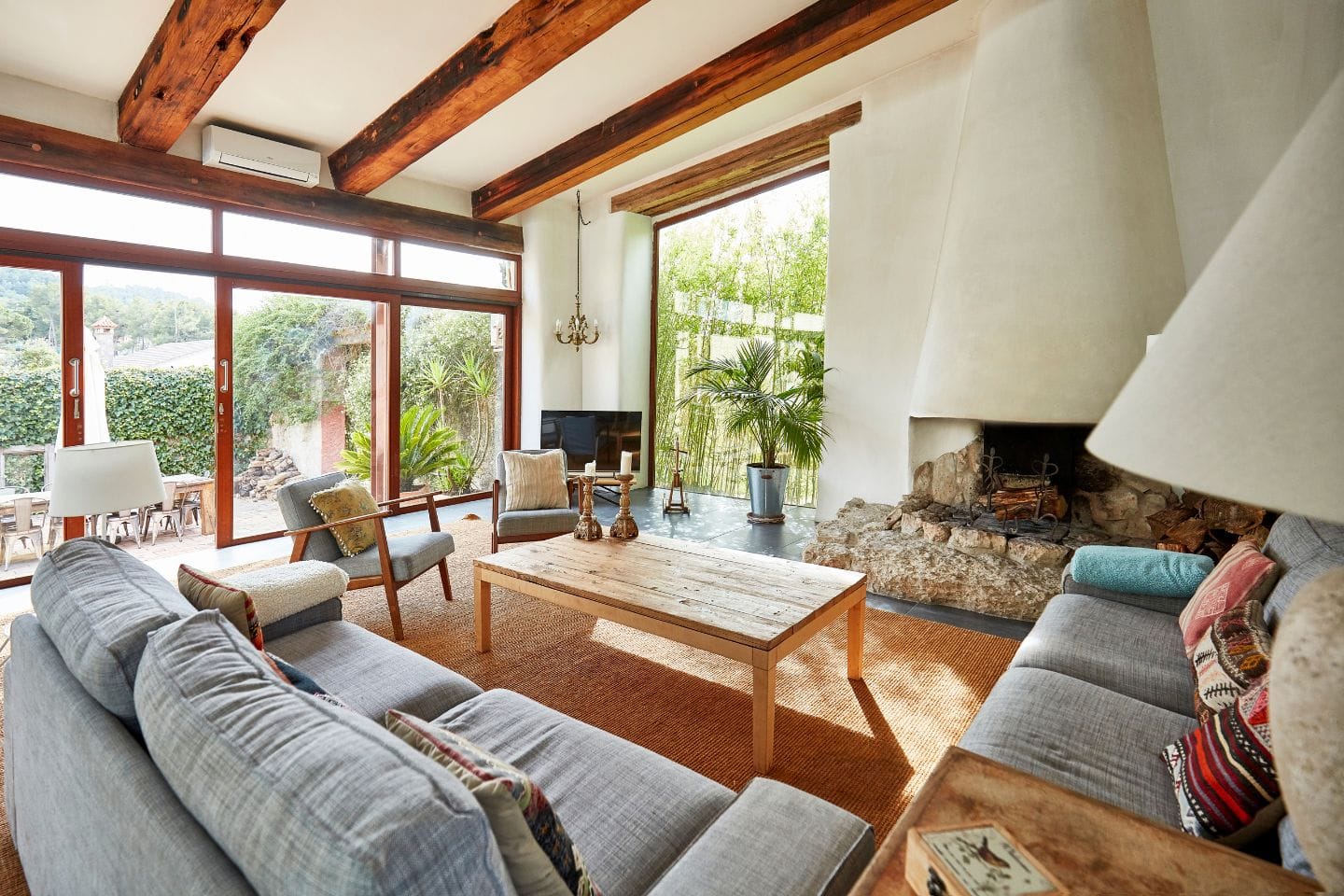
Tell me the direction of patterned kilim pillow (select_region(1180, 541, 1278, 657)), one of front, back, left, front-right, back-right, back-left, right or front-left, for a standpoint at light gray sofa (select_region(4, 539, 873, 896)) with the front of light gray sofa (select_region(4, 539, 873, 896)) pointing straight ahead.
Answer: front-right

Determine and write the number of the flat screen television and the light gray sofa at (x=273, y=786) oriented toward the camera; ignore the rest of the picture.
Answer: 1

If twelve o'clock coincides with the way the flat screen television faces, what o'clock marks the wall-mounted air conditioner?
The wall-mounted air conditioner is roughly at 2 o'clock from the flat screen television.

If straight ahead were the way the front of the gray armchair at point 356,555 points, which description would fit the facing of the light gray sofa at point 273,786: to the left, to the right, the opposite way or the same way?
to the left

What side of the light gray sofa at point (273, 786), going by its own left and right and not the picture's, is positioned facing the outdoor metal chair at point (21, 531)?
left

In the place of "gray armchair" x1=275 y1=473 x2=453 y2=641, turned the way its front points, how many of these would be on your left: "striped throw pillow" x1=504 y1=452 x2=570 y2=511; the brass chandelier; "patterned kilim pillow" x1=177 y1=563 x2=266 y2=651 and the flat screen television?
3

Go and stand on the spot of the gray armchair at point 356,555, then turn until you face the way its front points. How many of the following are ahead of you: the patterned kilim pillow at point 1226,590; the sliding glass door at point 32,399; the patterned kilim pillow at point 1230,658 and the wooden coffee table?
3

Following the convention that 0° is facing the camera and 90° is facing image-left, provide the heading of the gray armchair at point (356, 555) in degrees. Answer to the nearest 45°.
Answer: approximately 315°

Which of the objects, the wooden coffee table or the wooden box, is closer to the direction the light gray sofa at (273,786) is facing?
the wooden coffee table

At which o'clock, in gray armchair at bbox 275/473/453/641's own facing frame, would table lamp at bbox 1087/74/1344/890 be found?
The table lamp is roughly at 1 o'clock from the gray armchair.

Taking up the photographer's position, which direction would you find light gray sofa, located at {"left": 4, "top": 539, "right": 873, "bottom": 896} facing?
facing away from the viewer and to the right of the viewer
